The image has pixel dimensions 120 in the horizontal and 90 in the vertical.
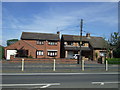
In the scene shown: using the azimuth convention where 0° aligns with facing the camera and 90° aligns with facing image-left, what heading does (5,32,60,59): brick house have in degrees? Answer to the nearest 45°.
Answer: approximately 0°

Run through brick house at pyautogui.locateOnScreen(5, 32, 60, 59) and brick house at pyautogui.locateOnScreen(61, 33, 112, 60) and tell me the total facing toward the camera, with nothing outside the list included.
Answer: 2

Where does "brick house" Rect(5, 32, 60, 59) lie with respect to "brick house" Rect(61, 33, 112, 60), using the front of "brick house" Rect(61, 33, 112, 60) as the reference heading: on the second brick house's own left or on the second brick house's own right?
on the second brick house's own right

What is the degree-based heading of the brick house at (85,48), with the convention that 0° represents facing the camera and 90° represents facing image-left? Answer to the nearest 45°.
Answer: approximately 0°
